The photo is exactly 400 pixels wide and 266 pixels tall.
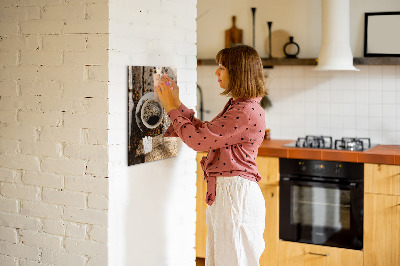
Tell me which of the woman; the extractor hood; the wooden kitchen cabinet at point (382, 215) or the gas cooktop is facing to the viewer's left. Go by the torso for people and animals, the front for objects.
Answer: the woman

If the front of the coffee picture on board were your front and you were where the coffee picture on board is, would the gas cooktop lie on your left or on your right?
on your left

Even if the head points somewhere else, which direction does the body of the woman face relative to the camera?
to the viewer's left

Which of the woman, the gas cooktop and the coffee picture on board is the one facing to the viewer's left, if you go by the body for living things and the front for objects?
the woman

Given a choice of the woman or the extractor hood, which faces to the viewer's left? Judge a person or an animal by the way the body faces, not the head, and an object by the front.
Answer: the woman

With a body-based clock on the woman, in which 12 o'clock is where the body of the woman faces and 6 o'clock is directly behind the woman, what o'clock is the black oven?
The black oven is roughly at 4 o'clock from the woman.

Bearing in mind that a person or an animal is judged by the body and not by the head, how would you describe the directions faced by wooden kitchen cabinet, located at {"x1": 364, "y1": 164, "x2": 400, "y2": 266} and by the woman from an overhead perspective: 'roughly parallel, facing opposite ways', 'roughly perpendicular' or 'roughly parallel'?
roughly perpendicular

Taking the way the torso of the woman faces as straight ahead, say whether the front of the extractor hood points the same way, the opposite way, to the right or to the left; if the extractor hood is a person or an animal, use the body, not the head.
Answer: to the left

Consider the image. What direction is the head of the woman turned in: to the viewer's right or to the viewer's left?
to the viewer's left

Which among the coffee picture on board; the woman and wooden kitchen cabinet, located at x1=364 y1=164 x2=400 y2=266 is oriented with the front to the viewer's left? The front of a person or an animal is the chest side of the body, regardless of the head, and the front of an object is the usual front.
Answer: the woman
